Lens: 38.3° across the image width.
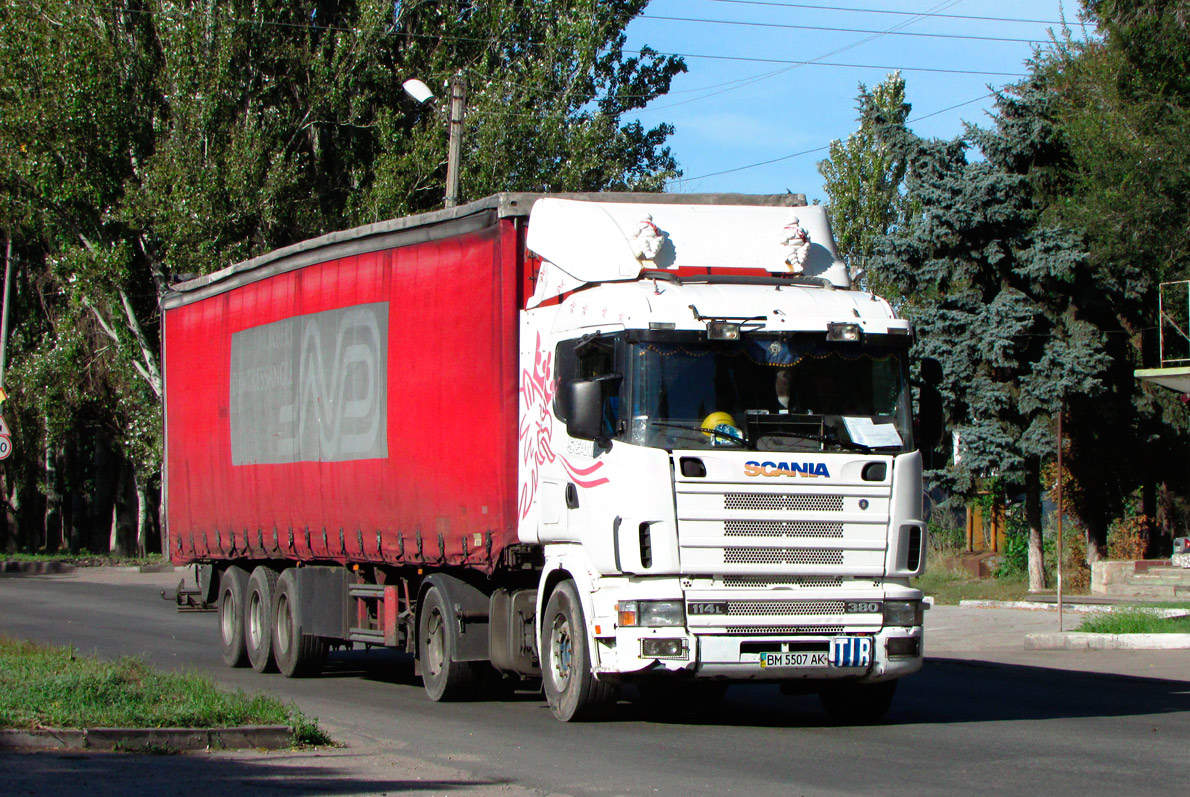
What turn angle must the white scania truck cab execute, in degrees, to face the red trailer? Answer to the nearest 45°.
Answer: approximately 180°

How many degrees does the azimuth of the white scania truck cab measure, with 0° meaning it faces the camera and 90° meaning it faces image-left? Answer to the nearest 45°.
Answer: approximately 315°

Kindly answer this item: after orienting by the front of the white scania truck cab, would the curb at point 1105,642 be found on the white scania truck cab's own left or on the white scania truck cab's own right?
on the white scania truck cab's own left

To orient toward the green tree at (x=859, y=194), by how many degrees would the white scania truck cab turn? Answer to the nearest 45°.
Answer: approximately 135° to its left

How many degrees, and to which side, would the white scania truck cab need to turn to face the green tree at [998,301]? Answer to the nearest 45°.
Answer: approximately 135° to its left

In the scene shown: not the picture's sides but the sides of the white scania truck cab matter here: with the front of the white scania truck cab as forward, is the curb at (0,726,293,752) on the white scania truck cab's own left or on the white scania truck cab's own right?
on the white scania truck cab's own right

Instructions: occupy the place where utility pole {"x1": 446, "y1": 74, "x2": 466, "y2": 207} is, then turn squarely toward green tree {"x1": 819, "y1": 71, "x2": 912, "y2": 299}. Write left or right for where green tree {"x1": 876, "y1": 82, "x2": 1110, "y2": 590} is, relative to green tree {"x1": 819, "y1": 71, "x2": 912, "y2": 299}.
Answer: right

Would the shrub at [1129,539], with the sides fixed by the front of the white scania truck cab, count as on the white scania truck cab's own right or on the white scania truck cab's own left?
on the white scania truck cab's own left

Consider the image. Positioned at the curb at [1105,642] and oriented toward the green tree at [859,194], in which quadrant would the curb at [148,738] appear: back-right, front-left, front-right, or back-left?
back-left

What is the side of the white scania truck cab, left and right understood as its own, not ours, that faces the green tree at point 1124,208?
left
